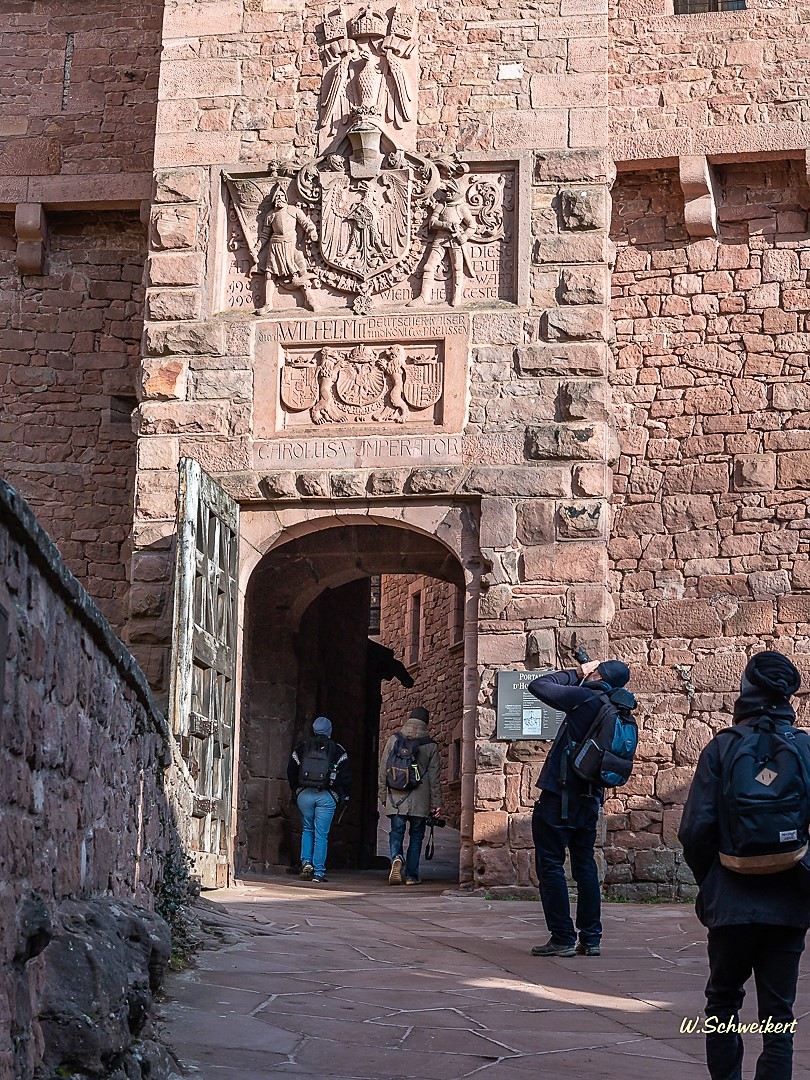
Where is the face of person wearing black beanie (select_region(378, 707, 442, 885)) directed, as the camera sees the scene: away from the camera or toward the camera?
away from the camera

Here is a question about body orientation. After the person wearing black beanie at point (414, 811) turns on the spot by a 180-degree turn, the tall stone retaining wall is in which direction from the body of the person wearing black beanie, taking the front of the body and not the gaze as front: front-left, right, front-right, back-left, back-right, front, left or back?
front

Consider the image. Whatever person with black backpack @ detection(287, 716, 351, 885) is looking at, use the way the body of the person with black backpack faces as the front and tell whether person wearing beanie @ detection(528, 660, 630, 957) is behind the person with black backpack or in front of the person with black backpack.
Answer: behind

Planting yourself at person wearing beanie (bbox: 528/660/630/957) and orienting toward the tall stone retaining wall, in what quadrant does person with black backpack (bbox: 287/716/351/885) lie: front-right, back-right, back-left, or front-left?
back-right

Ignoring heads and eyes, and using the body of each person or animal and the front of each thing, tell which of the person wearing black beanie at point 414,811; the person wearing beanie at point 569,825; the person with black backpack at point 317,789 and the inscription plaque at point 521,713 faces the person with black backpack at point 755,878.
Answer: the inscription plaque

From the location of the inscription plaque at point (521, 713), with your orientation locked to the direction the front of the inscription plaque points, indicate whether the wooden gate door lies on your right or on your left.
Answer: on your right

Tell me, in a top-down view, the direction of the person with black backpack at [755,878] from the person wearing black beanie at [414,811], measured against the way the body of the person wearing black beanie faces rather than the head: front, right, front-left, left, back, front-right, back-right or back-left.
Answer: back

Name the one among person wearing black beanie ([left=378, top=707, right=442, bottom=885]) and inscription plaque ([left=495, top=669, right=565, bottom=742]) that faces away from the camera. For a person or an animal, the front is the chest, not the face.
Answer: the person wearing black beanie

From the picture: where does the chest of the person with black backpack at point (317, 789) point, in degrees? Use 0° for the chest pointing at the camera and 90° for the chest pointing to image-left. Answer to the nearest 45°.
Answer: approximately 180°

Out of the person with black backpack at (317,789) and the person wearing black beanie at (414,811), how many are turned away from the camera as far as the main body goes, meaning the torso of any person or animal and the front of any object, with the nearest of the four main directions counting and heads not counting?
2

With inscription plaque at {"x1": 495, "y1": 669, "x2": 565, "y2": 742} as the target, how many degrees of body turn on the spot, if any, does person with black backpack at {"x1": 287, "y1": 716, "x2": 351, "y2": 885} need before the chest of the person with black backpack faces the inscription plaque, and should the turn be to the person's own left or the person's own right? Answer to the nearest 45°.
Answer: approximately 135° to the person's own right

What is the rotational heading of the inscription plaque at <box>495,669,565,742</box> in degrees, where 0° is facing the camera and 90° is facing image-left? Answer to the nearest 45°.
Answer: approximately 0°

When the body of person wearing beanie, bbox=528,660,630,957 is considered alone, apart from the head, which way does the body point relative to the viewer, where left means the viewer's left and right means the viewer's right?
facing to the left of the viewer

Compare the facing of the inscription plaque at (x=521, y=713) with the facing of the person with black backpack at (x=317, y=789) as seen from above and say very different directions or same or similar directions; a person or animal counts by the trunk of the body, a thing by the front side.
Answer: very different directions

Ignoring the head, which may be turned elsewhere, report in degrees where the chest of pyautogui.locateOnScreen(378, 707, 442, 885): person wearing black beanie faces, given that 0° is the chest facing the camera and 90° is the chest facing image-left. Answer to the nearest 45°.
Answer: approximately 180°

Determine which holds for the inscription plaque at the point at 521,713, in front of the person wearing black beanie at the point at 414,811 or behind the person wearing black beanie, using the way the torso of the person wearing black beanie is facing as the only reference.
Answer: behind
